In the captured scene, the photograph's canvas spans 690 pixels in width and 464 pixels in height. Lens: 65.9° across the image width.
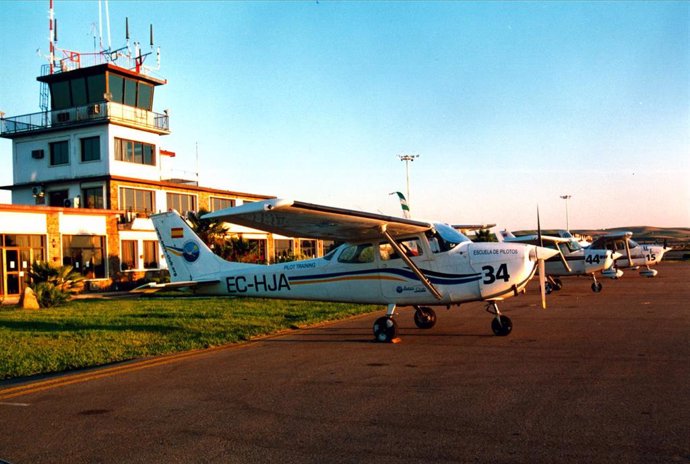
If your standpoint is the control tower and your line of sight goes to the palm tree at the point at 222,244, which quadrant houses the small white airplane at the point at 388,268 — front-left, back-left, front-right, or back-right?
front-right

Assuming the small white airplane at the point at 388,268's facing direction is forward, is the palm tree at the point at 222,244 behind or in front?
behind

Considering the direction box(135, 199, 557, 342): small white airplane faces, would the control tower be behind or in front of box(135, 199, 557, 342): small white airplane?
behind

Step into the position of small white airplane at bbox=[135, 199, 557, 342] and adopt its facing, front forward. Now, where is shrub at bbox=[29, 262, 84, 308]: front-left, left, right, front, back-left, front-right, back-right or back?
back

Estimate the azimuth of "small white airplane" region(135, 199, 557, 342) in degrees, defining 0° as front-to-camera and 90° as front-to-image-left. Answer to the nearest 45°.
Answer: approximately 315°

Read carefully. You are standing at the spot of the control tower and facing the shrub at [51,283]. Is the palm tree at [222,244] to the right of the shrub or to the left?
left
